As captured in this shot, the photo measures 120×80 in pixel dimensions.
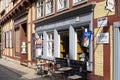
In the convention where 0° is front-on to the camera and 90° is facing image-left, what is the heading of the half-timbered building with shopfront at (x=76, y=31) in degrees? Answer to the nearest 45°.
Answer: approximately 45°
